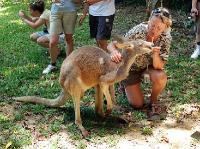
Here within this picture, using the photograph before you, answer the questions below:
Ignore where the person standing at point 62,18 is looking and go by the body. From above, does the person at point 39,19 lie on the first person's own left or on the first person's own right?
on the first person's own right

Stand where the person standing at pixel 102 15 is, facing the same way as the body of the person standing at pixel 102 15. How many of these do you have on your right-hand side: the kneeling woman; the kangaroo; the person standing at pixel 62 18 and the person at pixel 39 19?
2

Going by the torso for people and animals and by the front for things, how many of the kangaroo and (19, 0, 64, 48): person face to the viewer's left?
1

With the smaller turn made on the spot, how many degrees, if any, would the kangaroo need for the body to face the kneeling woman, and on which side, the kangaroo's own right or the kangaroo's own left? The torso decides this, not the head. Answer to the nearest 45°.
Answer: approximately 45° to the kangaroo's own left

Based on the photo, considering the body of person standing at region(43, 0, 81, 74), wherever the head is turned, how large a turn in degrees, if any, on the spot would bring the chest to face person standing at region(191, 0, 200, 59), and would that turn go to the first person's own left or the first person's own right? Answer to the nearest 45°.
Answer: approximately 135° to the first person's own left

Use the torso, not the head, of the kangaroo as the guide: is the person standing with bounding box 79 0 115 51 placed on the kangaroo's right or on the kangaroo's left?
on the kangaroo's left

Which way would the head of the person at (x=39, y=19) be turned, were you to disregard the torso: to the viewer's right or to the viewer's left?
to the viewer's left

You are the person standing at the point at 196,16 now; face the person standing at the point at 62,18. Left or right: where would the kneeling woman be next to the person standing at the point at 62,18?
left
